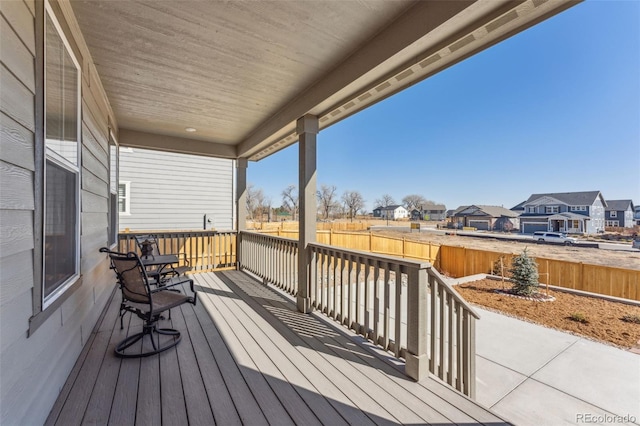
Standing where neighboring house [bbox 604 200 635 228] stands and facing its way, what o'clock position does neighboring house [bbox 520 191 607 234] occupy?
neighboring house [bbox 520 191 607 234] is roughly at 4 o'clock from neighboring house [bbox 604 200 635 228].

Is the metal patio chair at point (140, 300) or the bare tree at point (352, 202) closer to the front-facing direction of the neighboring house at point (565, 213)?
the metal patio chair

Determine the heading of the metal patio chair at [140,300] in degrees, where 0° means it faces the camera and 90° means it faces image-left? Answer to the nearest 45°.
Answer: approximately 225°

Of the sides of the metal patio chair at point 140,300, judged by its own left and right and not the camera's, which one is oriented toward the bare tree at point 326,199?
front

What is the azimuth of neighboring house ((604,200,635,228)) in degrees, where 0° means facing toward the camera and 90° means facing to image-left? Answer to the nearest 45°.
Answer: approximately 45°

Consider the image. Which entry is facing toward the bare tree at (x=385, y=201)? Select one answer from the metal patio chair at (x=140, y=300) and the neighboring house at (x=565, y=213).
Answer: the metal patio chair

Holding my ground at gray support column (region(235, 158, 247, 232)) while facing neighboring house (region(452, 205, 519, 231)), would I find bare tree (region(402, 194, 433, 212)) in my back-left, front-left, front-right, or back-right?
front-left

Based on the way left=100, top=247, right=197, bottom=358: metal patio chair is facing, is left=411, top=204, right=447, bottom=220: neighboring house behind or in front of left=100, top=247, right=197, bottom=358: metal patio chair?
in front

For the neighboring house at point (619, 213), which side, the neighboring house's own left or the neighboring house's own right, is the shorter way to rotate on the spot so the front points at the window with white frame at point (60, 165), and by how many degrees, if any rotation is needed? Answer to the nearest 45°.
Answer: approximately 45° to the neighboring house's own left

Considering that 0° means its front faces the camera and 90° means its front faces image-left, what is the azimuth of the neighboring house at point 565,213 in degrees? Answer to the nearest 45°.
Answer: approximately 45°

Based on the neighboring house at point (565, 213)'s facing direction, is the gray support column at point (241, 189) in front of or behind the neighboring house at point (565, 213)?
in front

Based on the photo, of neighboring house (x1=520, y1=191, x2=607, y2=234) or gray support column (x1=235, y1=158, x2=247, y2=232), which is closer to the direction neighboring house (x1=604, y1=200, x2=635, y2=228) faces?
the gray support column

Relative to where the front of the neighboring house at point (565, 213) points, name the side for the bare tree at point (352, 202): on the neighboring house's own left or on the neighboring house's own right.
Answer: on the neighboring house's own right

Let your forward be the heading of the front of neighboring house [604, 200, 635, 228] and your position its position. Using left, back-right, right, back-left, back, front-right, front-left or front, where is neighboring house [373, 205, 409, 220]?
right

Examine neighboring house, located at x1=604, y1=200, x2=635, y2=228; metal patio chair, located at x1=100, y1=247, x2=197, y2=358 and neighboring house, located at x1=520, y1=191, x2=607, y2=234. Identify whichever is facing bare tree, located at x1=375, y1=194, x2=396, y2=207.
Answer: the metal patio chair

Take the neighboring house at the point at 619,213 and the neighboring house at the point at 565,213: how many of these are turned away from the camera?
0
